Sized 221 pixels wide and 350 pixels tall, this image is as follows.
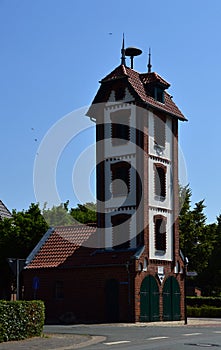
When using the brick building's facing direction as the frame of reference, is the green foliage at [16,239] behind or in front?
behind

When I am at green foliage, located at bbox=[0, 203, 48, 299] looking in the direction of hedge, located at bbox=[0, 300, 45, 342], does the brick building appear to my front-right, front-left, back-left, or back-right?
front-left

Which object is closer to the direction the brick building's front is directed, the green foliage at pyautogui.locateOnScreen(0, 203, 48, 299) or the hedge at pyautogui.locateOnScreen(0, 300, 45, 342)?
the hedge

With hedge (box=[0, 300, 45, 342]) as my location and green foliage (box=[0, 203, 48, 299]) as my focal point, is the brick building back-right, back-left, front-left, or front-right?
front-right

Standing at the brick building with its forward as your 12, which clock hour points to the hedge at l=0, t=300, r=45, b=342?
The hedge is roughly at 2 o'clock from the brick building.

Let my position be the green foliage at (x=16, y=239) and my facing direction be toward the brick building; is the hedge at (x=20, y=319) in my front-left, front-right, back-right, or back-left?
front-right
